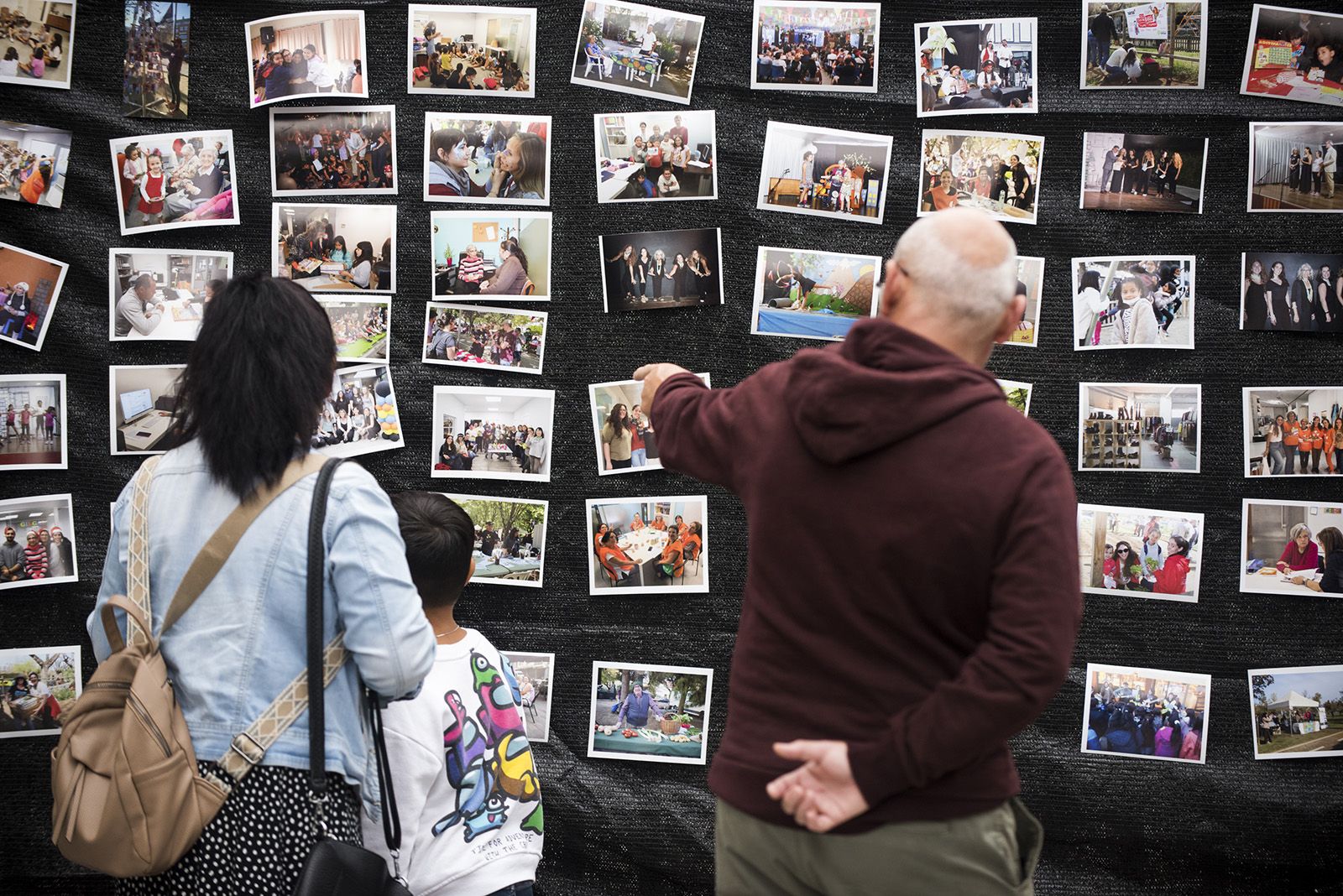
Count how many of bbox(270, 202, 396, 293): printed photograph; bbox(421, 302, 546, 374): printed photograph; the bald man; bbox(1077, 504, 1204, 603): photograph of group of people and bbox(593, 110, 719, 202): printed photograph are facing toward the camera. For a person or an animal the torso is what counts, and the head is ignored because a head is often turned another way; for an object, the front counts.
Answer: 4

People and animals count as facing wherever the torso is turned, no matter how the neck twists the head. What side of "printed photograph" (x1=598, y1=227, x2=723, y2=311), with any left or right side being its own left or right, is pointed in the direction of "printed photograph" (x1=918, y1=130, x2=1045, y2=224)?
left

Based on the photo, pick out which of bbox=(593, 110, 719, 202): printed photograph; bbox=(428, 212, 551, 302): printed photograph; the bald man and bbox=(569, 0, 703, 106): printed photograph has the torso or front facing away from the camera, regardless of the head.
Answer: the bald man

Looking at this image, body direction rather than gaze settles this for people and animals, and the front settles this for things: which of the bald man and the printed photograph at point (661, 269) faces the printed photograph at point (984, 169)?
the bald man

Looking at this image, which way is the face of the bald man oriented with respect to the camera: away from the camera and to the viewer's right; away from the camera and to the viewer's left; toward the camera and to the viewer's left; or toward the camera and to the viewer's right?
away from the camera and to the viewer's left

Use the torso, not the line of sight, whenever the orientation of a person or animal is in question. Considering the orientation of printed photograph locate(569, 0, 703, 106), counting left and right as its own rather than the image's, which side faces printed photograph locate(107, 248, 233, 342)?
right

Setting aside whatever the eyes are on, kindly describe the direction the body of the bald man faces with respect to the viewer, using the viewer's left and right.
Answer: facing away from the viewer

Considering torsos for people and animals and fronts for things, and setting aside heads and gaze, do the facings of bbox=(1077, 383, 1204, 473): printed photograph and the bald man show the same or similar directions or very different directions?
very different directions

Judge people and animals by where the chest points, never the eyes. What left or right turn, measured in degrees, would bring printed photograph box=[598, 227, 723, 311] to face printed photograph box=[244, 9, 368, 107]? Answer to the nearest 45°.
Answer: approximately 90° to its right

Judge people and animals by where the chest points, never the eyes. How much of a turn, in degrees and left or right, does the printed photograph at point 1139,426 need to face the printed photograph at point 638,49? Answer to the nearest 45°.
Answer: approximately 90° to its right

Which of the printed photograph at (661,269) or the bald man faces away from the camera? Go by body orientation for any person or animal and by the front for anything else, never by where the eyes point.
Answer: the bald man

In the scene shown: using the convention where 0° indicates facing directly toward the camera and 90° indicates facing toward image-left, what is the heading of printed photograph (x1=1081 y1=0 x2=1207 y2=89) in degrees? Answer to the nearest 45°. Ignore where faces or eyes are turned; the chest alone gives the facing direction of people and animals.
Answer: approximately 0°
